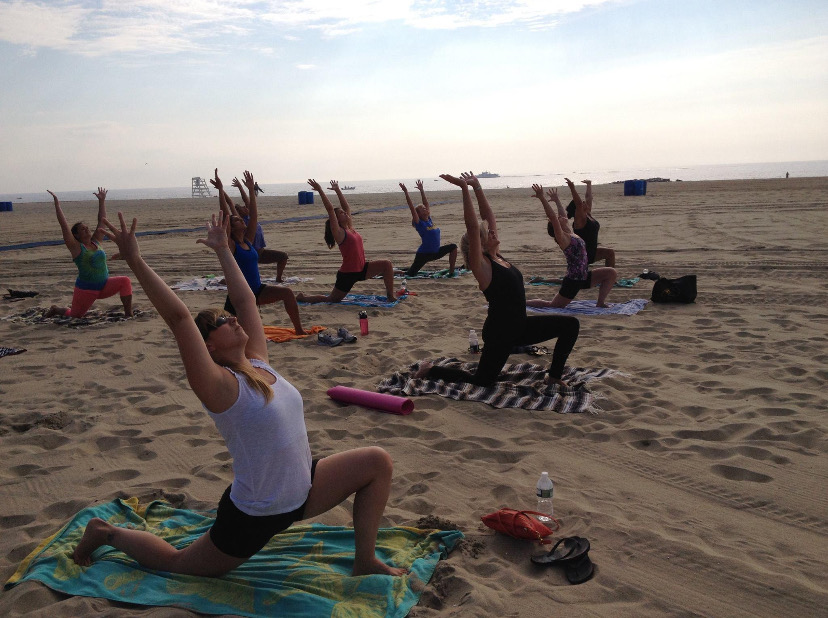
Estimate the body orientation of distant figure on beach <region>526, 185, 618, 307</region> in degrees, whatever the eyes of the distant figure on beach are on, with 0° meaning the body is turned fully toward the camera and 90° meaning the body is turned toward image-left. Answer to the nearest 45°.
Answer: approximately 270°

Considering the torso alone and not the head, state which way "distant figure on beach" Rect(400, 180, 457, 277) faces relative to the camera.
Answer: to the viewer's right

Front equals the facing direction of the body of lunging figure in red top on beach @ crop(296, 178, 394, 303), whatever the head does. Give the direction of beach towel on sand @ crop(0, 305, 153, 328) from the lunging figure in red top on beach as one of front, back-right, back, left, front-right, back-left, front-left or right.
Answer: back

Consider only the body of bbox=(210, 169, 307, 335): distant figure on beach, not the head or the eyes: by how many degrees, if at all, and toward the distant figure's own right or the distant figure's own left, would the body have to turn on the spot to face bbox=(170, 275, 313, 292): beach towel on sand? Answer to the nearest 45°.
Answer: approximately 135° to the distant figure's own left

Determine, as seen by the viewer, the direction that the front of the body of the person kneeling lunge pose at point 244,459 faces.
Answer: to the viewer's right

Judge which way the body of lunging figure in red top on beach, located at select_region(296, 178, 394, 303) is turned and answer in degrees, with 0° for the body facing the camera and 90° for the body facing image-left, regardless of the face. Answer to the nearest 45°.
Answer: approximately 270°

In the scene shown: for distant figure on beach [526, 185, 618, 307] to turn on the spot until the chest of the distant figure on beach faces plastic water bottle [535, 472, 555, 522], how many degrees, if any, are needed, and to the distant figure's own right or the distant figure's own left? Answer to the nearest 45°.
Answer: approximately 90° to the distant figure's own right

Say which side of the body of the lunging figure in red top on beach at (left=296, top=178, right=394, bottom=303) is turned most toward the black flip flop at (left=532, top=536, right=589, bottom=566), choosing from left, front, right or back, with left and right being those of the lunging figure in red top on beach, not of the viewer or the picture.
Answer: right

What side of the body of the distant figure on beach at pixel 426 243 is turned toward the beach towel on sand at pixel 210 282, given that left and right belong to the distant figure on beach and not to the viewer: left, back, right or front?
back

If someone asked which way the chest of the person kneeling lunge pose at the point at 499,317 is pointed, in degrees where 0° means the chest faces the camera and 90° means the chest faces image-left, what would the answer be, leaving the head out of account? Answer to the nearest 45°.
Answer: approximately 270°
